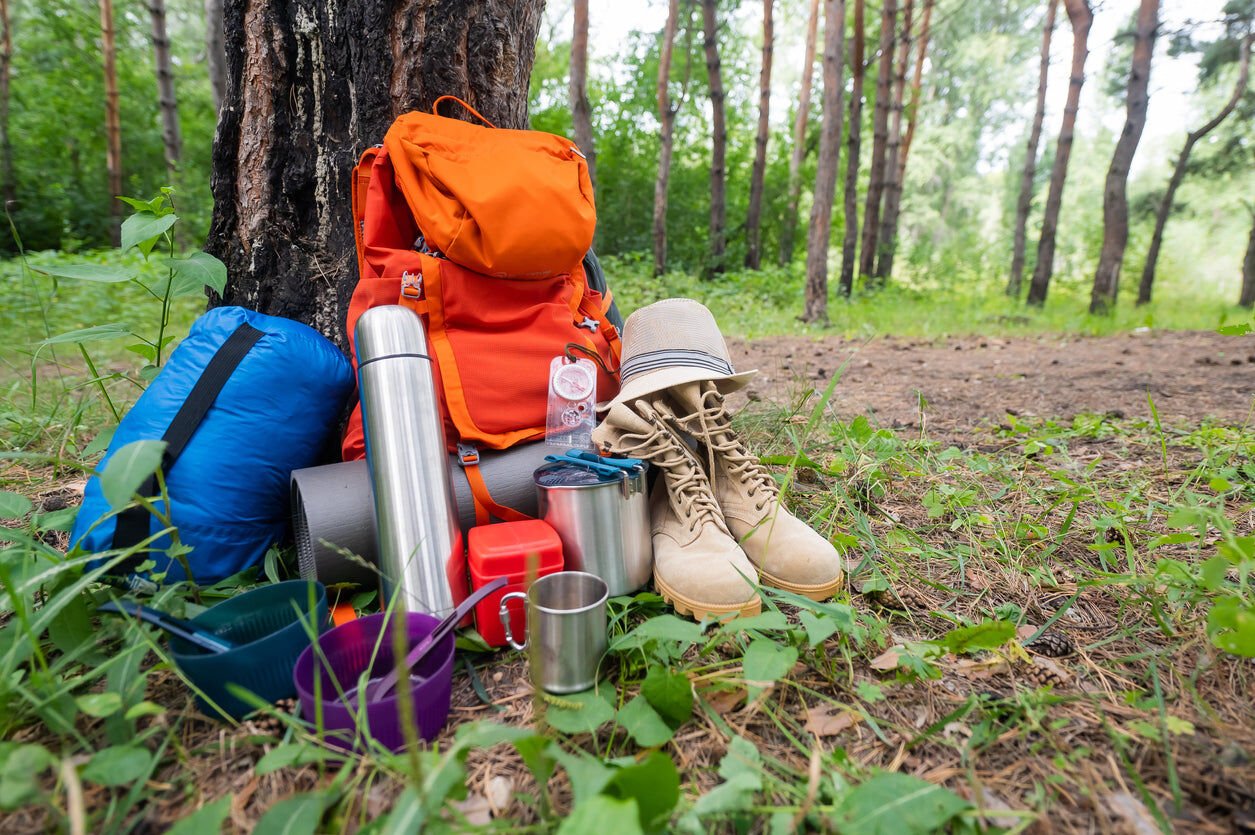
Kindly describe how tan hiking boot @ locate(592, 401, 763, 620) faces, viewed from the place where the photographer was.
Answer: facing the viewer and to the right of the viewer

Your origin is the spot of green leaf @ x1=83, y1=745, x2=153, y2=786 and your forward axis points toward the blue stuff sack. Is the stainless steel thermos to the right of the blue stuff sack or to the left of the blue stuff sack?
right

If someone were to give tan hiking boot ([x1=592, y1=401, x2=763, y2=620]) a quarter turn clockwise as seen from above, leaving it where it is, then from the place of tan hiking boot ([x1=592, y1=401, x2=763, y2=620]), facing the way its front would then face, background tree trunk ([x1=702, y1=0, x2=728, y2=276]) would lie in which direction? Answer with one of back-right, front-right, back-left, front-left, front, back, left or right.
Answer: back-right

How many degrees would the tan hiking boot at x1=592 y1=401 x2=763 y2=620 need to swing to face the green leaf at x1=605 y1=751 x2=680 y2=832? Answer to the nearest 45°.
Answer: approximately 45° to its right

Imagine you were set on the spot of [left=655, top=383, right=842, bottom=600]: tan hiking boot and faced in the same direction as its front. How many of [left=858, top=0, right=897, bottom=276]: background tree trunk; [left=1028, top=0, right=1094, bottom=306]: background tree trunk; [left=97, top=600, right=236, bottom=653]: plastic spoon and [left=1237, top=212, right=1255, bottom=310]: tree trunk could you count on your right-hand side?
1

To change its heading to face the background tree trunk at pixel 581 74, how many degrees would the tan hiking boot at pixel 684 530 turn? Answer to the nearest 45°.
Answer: approximately 135° to its left

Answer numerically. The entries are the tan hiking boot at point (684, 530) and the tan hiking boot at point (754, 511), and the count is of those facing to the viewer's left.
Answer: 0

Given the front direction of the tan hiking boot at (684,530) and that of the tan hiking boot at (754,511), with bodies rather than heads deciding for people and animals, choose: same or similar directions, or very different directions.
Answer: same or similar directions

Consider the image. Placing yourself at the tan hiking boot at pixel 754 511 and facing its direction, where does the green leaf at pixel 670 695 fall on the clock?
The green leaf is roughly at 2 o'clock from the tan hiking boot.

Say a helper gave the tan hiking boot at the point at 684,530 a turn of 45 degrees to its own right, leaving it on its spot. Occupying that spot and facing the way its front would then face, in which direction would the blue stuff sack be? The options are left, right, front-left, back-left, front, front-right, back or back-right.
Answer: right

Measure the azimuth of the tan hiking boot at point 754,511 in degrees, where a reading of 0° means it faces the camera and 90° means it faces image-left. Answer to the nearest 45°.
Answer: approximately 315°

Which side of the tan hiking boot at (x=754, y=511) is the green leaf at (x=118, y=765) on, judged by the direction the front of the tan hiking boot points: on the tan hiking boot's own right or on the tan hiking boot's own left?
on the tan hiking boot's own right
